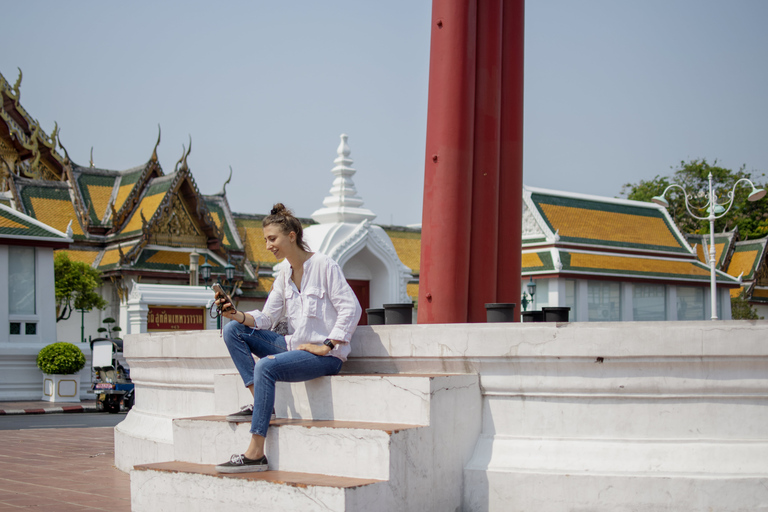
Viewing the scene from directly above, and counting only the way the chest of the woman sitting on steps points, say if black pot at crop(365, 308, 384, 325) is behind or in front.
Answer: behind

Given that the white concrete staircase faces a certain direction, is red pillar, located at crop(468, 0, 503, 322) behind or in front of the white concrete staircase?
behind

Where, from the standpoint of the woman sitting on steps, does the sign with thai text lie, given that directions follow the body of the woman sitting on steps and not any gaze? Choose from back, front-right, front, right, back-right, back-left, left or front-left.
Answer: back-right

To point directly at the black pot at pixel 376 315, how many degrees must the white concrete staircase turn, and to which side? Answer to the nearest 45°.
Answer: approximately 135° to its right

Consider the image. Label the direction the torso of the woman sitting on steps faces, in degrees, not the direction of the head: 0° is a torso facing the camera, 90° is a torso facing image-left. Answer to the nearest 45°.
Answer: approximately 45°

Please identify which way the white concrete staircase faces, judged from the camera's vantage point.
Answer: facing the viewer and to the left of the viewer

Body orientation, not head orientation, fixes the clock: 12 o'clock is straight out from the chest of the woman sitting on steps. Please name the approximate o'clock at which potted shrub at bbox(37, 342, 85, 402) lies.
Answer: The potted shrub is roughly at 4 o'clock from the woman sitting on steps.

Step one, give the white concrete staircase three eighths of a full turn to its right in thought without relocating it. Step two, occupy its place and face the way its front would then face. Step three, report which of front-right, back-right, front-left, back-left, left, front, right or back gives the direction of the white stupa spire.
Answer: front

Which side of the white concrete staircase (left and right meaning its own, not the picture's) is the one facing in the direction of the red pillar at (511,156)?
back

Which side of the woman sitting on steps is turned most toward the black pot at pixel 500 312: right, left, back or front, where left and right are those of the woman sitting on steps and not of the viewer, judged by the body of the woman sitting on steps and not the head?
back

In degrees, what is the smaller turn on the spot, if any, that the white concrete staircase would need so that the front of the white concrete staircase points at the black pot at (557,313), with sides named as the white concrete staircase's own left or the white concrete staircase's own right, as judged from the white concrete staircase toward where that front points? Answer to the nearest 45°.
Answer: approximately 180°

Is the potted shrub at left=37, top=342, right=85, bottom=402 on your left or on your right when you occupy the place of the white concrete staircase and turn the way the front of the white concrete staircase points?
on your right

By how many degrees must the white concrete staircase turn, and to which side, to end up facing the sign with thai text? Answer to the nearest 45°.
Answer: approximately 135° to its right

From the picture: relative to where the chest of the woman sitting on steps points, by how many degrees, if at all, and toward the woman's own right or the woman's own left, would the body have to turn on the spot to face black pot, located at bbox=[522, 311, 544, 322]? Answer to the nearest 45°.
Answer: approximately 180°

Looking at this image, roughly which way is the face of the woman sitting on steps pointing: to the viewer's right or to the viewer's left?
to the viewer's left
